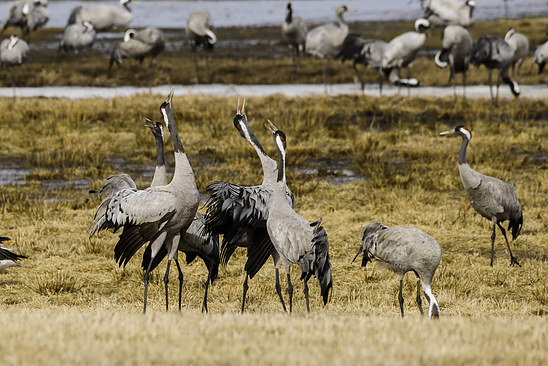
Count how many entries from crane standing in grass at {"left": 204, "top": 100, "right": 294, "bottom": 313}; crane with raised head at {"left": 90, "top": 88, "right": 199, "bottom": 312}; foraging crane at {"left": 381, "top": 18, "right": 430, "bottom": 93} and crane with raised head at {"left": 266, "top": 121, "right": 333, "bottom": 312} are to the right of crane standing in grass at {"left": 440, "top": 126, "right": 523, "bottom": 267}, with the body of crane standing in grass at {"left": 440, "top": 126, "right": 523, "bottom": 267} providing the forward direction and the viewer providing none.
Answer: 1

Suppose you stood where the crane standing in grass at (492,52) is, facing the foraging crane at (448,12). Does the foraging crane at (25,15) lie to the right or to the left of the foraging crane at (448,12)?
left

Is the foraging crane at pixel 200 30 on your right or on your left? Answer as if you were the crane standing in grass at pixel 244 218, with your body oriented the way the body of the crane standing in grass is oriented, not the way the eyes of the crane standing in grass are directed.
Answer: on your left

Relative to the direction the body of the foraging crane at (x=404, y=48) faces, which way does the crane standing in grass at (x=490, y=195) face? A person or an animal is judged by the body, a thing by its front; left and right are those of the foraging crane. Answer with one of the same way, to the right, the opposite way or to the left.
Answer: the opposite way

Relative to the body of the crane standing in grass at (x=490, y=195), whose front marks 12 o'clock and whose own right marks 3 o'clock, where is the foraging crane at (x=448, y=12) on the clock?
The foraging crane is roughly at 3 o'clock from the crane standing in grass.

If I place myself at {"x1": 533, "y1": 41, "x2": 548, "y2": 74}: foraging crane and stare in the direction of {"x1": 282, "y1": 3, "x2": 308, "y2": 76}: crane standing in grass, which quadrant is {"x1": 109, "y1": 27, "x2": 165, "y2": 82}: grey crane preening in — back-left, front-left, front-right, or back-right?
front-left

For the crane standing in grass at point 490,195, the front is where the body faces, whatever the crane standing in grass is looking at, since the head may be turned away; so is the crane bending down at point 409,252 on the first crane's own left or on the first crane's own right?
on the first crane's own left

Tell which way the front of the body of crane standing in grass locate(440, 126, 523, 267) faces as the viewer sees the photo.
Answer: to the viewer's left

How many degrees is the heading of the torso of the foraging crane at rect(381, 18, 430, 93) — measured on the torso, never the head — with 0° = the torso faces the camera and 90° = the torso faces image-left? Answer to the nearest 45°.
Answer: approximately 270°

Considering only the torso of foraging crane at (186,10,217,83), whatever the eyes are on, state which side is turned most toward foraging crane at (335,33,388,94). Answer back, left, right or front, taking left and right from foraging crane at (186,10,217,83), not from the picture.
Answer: front

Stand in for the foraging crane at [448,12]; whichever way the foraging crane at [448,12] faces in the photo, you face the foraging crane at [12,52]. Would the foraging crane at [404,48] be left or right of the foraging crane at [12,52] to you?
left

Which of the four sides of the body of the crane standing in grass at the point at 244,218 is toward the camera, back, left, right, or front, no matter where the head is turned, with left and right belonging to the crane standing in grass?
right
